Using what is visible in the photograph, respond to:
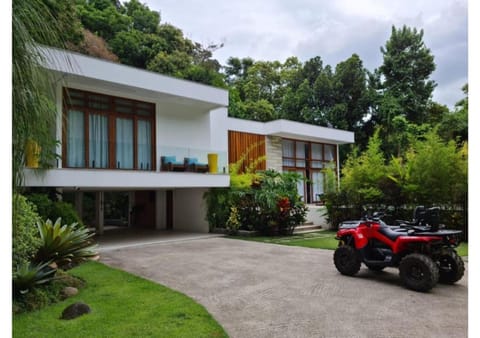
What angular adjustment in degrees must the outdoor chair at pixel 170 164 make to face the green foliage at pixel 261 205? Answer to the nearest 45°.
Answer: approximately 45° to its left

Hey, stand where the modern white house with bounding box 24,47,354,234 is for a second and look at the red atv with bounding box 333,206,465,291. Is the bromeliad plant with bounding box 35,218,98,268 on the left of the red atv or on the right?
right

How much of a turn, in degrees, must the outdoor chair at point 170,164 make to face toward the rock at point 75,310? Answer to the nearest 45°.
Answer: approximately 45° to its right

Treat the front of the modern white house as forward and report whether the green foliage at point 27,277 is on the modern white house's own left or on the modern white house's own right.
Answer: on the modern white house's own right

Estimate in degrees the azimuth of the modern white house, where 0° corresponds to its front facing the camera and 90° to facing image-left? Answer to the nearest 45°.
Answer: approximately 315°

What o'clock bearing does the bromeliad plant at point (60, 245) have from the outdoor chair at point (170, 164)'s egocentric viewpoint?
The bromeliad plant is roughly at 2 o'clock from the outdoor chair.

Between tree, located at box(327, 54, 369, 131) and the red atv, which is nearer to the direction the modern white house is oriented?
the red atv

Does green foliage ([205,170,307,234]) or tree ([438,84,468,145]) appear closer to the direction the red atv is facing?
the green foliage

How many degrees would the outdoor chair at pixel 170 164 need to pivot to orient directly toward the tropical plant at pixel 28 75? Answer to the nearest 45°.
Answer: approximately 45° to its right

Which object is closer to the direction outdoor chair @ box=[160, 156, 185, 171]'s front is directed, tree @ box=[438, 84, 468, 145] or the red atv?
the red atv

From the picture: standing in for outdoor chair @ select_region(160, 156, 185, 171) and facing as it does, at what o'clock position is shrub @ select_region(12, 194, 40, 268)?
The shrub is roughly at 2 o'clock from the outdoor chair.

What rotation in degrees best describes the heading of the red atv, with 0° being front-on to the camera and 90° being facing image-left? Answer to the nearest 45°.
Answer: approximately 135°
